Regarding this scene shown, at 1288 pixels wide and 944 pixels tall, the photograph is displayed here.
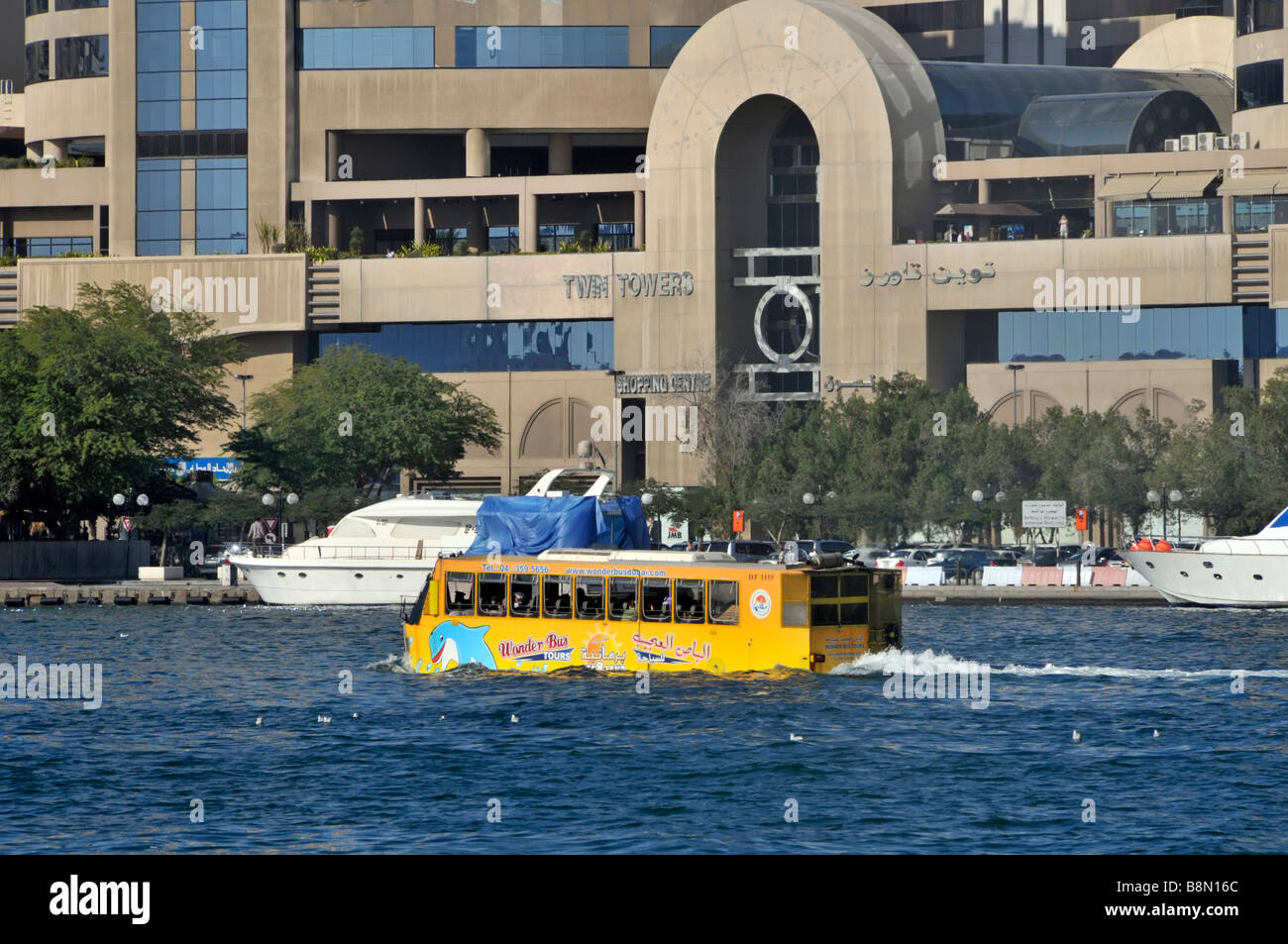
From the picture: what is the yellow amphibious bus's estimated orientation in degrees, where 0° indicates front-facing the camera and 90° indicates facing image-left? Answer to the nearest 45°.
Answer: approximately 135°
